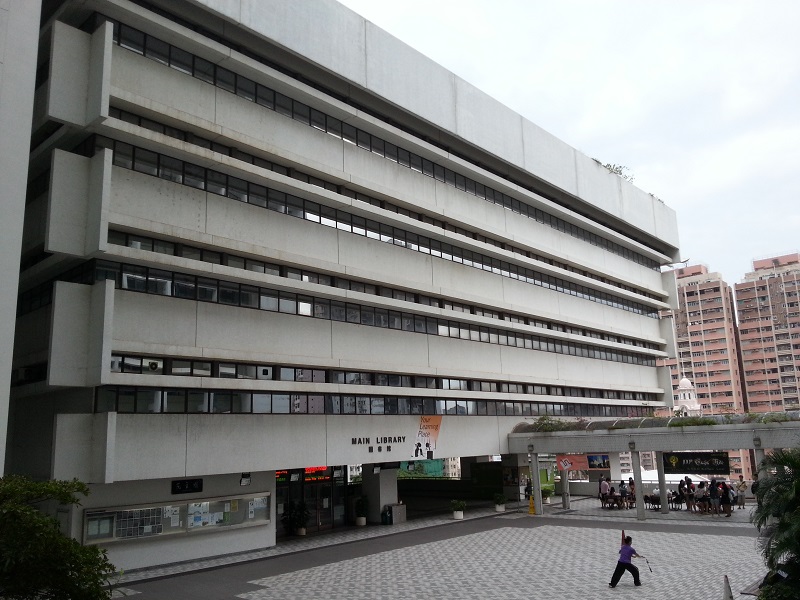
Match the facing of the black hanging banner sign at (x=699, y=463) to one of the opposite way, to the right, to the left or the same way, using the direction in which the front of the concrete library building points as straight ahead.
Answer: to the right

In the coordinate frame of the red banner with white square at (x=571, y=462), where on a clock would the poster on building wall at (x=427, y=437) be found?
the poster on building wall at (x=427, y=437) is roughly at 2 o'clock from the red banner with white square at (x=571, y=462).

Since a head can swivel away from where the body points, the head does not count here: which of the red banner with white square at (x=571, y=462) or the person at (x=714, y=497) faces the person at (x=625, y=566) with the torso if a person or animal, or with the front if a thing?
the red banner with white square

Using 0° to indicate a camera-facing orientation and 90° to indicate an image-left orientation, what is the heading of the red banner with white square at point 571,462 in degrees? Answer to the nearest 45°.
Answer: approximately 0°
